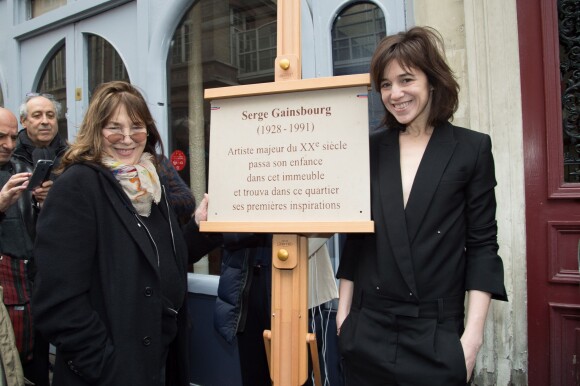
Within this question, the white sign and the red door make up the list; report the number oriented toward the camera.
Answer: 2

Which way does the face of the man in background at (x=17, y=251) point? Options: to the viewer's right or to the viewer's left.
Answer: to the viewer's right

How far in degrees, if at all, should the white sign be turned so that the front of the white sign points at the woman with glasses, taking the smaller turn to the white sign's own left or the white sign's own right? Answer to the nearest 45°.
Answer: approximately 90° to the white sign's own right

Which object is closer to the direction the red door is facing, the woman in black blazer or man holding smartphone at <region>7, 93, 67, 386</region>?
the woman in black blazer

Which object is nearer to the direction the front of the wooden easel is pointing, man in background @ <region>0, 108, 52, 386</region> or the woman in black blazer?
the woman in black blazer

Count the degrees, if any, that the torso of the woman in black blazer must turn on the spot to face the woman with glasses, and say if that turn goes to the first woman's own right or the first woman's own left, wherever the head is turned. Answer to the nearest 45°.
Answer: approximately 45° to the first woman's own right

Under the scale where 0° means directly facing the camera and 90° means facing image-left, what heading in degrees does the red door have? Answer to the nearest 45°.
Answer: approximately 0°

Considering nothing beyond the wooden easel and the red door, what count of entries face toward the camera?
2

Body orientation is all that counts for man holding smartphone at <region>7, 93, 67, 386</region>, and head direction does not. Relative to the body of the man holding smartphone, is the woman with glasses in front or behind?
in front
